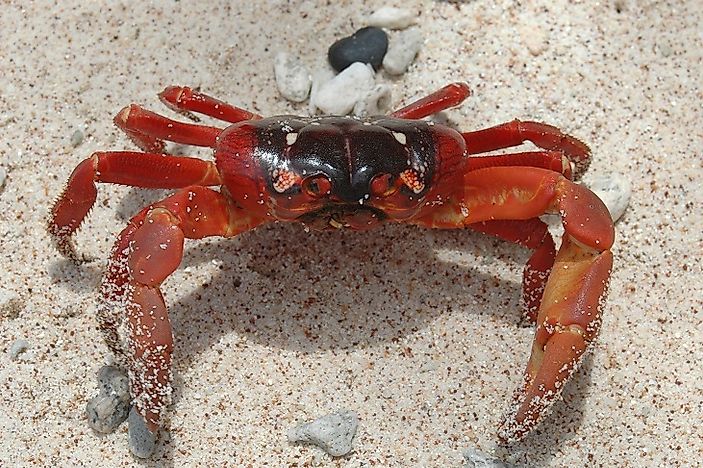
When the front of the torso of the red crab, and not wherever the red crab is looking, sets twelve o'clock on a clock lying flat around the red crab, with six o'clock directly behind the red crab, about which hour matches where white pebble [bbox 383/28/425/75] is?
The white pebble is roughly at 7 o'clock from the red crab.

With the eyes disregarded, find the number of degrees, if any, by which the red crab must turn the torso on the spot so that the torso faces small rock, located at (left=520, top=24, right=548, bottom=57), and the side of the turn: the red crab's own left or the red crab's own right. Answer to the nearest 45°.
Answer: approximately 135° to the red crab's own left

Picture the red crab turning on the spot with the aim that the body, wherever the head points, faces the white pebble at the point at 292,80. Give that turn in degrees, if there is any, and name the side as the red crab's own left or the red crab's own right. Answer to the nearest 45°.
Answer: approximately 180°

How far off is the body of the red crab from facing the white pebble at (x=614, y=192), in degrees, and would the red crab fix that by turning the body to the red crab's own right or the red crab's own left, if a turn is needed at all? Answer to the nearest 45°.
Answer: approximately 90° to the red crab's own left

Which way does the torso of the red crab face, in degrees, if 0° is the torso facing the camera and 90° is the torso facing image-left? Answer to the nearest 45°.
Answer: approximately 0°

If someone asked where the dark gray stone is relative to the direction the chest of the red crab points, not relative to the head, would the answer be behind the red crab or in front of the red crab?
behind

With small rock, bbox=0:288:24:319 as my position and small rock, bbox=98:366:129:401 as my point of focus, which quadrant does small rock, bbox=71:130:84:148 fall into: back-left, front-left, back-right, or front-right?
back-left

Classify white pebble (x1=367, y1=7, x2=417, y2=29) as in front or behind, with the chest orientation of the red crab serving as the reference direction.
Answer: behind

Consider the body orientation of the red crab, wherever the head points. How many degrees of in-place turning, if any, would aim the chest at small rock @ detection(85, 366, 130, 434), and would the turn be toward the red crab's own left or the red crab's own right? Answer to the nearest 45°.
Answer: approximately 90° to the red crab's own right

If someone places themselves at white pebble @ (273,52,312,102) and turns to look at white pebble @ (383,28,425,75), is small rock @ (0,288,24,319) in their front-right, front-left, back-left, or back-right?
back-right
